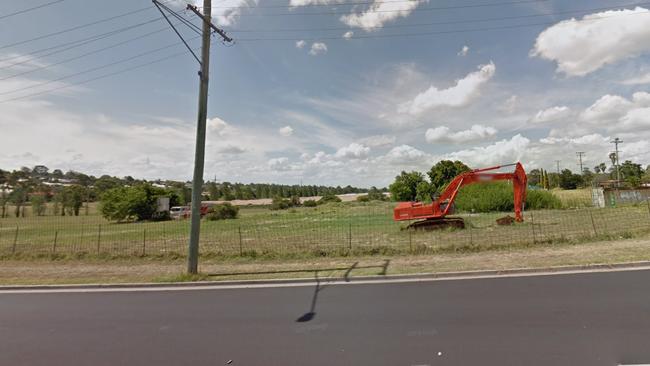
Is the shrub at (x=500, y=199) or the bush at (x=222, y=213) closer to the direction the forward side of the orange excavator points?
the shrub

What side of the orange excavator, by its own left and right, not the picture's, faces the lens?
right

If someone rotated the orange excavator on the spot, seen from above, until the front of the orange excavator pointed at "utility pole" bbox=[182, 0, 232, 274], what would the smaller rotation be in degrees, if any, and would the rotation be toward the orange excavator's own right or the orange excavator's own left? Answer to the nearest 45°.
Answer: approximately 135° to the orange excavator's own right

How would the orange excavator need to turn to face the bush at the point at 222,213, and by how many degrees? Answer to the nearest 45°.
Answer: approximately 135° to its left

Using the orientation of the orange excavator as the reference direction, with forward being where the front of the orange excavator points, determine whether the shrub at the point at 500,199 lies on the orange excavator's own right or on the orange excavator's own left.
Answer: on the orange excavator's own left

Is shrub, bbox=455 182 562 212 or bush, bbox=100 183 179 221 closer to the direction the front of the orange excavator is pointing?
the shrub

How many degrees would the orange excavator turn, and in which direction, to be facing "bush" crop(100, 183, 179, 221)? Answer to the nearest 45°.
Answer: approximately 180°

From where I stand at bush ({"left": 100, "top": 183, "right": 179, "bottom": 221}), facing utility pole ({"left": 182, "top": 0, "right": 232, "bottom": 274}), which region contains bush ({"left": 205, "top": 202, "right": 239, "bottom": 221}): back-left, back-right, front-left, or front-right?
front-left

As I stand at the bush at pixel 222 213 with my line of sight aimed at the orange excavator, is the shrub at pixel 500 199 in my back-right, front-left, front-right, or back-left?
front-left

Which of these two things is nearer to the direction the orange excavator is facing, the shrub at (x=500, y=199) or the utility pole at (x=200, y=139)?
the shrub

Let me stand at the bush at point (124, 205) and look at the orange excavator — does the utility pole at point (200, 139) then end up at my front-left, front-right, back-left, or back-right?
front-right
